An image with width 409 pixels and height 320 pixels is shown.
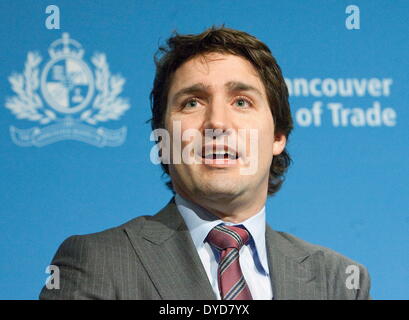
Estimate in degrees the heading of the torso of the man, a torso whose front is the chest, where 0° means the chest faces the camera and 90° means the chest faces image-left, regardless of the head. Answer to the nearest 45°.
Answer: approximately 0°
